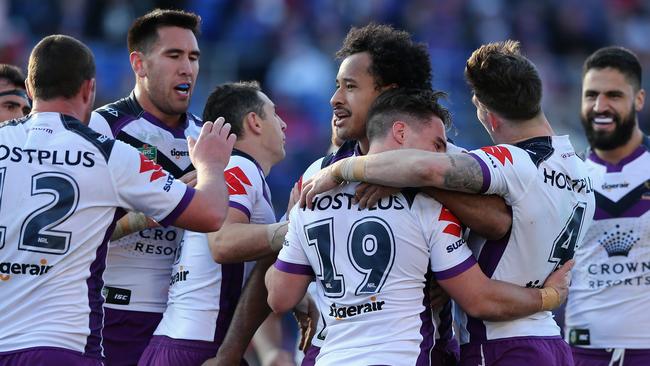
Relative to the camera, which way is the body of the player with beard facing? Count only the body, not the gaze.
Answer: toward the camera

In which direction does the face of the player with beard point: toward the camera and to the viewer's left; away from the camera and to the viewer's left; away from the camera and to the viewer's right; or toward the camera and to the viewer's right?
toward the camera and to the viewer's left
